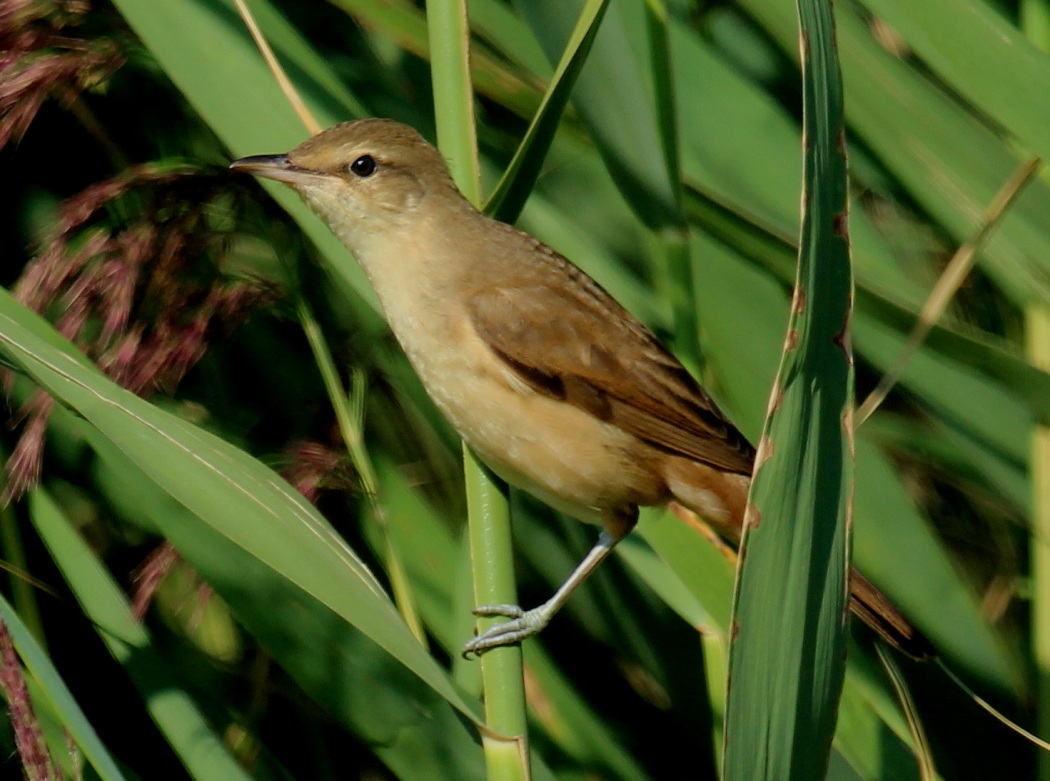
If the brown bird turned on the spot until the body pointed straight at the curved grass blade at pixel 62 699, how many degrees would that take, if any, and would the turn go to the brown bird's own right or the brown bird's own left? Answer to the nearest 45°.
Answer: approximately 45° to the brown bird's own left

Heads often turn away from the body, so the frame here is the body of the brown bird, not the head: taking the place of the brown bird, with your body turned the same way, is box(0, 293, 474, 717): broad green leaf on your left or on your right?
on your left

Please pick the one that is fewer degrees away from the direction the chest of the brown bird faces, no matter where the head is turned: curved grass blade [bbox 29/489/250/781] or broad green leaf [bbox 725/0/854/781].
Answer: the curved grass blade

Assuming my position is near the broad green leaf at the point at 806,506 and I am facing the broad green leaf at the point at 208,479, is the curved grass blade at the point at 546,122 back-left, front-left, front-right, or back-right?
front-right

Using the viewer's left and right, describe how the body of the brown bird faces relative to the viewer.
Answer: facing to the left of the viewer
